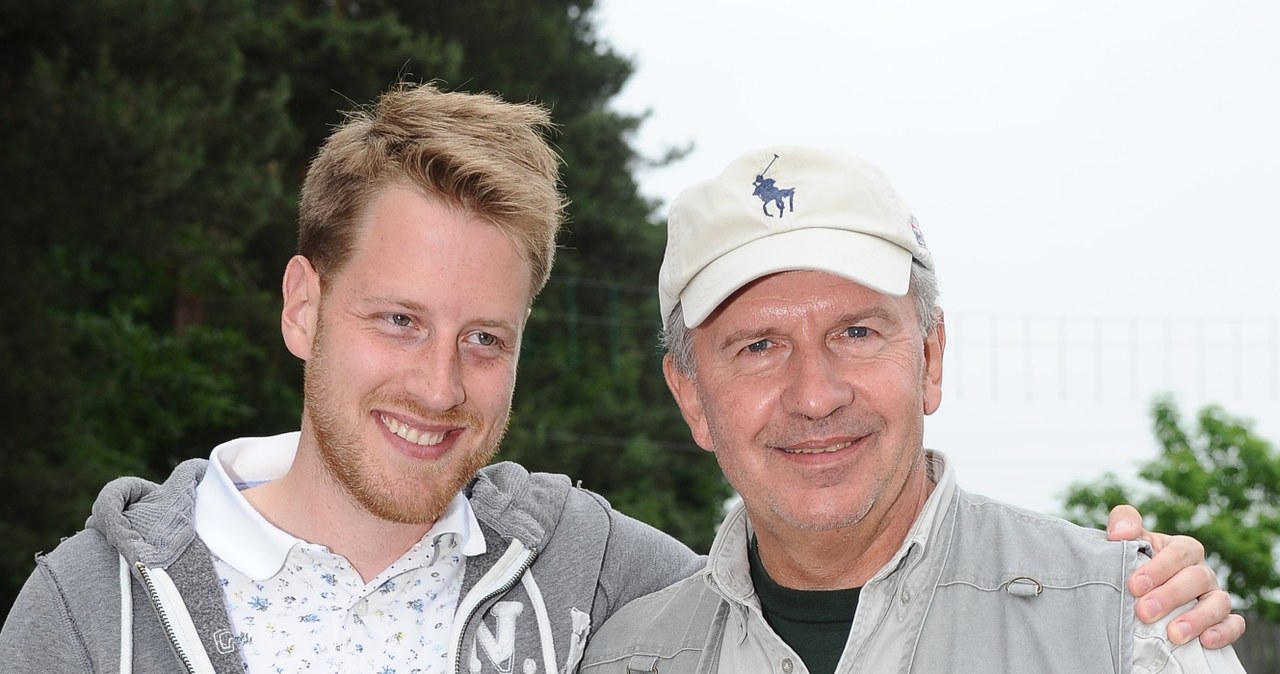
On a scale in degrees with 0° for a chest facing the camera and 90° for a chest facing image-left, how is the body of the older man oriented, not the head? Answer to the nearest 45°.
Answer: approximately 0°

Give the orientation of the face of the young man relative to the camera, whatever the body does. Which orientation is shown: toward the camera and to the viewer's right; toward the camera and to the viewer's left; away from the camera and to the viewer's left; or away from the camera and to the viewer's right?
toward the camera and to the viewer's right

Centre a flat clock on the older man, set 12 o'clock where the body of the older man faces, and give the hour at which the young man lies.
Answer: The young man is roughly at 3 o'clock from the older man.
